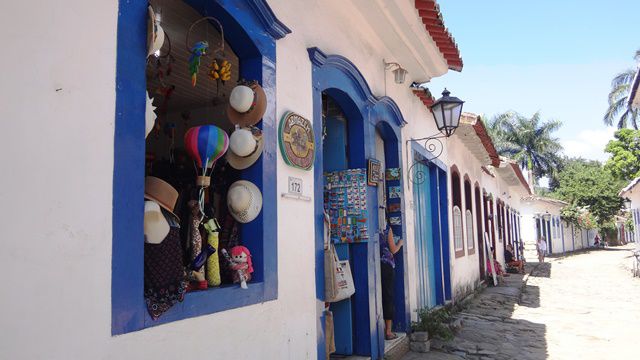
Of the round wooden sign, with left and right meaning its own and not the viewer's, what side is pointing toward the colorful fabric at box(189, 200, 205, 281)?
right

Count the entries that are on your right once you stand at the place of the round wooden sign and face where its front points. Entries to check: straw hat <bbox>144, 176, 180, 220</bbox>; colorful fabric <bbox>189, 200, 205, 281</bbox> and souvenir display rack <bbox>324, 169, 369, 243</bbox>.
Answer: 2

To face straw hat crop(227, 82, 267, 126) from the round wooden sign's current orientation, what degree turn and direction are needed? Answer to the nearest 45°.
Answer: approximately 90° to its right

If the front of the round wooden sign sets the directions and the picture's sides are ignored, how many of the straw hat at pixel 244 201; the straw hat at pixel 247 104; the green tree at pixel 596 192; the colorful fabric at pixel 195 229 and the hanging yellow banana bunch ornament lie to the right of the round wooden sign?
4

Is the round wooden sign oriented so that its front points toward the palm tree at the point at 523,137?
no

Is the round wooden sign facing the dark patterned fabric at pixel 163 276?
no

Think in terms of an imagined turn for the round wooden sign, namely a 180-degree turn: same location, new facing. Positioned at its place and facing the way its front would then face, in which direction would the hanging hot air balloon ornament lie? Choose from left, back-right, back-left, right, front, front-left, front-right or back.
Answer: left

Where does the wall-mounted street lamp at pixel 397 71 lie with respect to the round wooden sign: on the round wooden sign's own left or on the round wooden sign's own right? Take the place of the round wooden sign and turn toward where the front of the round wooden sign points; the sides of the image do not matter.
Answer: on the round wooden sign's own left

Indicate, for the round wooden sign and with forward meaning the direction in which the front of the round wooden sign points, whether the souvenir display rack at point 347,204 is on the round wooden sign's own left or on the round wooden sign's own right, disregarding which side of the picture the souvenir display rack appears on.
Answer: on the round wooden sign's own left

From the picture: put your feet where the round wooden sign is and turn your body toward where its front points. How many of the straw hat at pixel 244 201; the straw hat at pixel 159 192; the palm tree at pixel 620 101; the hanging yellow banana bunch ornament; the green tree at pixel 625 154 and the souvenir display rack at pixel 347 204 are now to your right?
3

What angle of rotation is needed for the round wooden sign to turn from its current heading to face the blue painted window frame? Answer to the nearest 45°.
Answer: approximately 90° to its right

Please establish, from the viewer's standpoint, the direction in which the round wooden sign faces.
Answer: facing the viewer and to the right of the viewer

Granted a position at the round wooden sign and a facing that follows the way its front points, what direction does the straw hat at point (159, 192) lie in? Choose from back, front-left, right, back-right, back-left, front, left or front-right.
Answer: right

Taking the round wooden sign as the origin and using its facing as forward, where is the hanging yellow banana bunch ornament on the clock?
The hanging yellow banana bunch ornament is roughly at 3 o'clock from the round wooden sign.

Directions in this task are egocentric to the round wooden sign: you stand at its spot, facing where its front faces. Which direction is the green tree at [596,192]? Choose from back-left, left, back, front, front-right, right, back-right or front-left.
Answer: left

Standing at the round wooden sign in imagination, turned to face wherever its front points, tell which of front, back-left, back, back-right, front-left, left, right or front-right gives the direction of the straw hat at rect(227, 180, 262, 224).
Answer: right

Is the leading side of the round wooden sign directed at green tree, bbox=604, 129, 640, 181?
no

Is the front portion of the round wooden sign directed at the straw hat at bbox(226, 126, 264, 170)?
no
